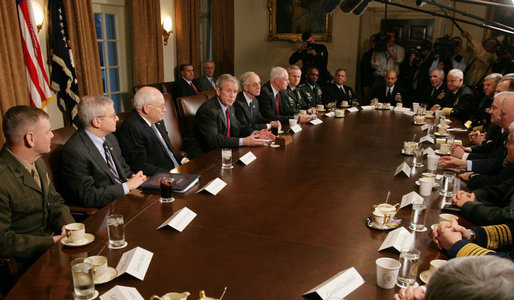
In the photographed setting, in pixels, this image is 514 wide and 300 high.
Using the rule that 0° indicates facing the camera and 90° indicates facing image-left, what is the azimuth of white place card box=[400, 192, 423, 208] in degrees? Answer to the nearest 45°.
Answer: approximately 45°

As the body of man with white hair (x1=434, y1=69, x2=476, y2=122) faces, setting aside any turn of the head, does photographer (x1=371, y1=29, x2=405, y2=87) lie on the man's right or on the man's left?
on the man's right

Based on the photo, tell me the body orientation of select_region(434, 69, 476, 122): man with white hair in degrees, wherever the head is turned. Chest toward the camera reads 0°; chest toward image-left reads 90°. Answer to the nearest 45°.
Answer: approximately 45°

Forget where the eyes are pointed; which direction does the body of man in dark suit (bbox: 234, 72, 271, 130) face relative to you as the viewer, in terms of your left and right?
facing the viewer and to the right of the viewer

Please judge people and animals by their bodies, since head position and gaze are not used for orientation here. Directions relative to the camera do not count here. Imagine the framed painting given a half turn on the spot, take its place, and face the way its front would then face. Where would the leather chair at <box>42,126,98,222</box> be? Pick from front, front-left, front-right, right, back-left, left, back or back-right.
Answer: back

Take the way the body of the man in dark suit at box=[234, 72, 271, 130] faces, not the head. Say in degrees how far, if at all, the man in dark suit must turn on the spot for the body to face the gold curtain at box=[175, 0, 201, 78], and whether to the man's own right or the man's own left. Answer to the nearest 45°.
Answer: approximately 135° to the man's own left

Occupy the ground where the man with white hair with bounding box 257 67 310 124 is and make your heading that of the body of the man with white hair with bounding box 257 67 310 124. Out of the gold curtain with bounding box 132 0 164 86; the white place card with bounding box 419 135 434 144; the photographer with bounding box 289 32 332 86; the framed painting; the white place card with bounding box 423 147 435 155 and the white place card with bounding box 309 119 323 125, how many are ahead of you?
3

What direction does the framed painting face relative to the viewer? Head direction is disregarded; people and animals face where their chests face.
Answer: toward the camera

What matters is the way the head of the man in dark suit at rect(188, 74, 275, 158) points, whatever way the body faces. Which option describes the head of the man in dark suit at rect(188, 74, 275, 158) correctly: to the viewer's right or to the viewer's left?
to the viewer's right

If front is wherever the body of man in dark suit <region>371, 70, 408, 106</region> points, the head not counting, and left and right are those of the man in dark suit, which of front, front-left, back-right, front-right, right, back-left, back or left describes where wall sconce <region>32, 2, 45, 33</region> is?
front-right

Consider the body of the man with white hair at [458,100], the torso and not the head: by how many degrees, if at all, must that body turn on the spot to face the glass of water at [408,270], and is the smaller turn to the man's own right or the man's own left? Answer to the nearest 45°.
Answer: approximately 45° to the man's own left

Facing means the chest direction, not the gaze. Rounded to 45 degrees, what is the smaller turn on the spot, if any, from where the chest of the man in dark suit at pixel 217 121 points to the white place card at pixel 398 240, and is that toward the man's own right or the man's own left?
approximately 45° to the man's own right

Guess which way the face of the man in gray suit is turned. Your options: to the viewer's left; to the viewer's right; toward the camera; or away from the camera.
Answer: to the viewer's right

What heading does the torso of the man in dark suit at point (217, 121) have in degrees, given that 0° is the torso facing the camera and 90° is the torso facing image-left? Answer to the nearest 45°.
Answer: approximately 315°

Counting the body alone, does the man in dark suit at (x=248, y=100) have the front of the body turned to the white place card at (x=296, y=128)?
yes

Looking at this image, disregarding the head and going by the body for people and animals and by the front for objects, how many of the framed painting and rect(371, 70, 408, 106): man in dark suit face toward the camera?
2
